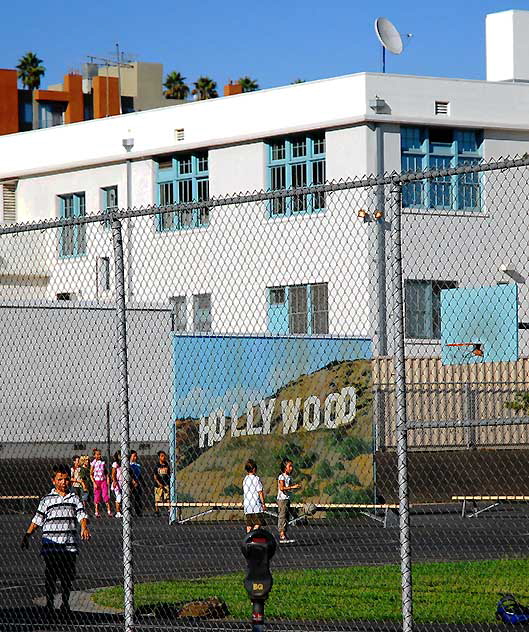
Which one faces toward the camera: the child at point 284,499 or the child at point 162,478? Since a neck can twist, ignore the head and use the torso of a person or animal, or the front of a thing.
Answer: the child at point 162,478

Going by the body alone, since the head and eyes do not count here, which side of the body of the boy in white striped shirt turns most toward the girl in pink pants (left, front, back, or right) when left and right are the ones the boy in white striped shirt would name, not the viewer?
back

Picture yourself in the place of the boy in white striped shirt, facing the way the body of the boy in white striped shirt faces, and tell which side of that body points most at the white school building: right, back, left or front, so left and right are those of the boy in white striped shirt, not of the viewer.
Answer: back

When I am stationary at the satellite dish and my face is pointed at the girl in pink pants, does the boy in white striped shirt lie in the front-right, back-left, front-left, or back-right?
front-left

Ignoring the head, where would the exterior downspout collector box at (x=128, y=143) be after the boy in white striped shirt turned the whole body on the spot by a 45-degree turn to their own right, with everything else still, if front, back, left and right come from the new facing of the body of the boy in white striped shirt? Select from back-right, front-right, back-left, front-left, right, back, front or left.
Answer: back-right

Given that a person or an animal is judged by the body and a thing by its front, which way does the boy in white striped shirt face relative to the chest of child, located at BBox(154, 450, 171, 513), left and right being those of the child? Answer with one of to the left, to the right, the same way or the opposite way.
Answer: the same way

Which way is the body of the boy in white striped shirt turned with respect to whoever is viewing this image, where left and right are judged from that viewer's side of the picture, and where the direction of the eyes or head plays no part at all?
facing the viewer

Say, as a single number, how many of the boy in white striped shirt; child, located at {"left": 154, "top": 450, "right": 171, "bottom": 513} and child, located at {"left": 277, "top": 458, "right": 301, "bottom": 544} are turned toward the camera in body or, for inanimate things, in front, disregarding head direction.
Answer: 2

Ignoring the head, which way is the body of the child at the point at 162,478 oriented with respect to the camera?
toward the camera
